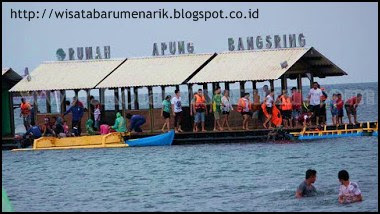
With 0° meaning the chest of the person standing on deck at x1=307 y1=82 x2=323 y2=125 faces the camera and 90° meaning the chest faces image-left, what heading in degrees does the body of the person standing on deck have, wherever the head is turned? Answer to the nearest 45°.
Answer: approximately 0°

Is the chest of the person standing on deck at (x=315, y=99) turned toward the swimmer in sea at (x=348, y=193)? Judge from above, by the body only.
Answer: yes

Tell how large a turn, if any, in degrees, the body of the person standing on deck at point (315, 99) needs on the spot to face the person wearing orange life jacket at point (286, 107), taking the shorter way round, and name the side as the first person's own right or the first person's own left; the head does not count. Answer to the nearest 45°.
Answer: approximately 90° to the first person's own right

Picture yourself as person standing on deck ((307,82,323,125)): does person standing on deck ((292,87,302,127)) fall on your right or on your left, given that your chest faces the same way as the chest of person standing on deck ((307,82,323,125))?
on your right

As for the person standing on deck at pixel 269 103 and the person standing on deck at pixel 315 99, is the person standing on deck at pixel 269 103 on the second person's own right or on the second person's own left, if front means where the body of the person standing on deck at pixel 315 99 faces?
on the second person's own right
